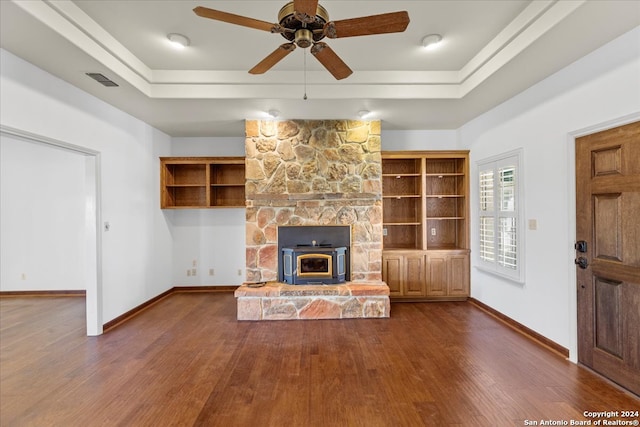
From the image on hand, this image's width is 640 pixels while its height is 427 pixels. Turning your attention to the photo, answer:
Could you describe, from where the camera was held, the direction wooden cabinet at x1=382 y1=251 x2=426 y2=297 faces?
facing the viewer

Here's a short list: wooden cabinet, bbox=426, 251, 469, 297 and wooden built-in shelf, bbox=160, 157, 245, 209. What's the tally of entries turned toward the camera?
2

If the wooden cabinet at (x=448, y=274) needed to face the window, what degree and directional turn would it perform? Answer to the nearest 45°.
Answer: approximately 45° to its left

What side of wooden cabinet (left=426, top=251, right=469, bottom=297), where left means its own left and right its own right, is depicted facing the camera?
front

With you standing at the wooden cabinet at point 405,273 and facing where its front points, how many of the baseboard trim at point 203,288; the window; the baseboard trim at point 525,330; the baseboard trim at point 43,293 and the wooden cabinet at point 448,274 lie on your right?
2

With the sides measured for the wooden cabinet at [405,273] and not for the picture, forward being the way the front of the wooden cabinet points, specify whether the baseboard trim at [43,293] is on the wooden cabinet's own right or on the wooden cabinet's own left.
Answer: on the wooden cabinet's own right

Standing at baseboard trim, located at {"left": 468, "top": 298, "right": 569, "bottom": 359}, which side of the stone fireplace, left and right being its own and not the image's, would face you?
left

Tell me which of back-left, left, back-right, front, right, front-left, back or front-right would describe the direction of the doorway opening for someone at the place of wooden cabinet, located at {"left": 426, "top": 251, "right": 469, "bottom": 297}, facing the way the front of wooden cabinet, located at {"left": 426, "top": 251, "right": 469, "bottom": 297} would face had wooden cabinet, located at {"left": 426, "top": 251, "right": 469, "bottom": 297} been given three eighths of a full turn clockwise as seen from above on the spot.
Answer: left

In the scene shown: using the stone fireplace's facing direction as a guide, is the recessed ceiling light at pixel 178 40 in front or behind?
in front

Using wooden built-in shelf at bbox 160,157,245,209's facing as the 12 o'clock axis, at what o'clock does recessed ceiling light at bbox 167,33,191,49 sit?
The recessed ceiling light is roughly at 12 o'clock from the wooden built-in shelf.

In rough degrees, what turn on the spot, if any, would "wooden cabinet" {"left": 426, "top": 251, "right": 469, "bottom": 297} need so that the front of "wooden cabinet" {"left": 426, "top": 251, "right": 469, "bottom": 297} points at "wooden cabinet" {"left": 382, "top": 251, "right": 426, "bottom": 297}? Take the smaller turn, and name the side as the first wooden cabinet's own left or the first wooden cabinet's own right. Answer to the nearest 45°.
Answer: approximately 45° to the first wooden cabinet's own right

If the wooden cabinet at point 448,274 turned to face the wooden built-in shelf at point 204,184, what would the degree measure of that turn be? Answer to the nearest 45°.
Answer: approximately 90° to its right

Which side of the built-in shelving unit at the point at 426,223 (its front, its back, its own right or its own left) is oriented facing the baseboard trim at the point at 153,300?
right

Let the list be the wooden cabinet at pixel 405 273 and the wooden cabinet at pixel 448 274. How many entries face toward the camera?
2
